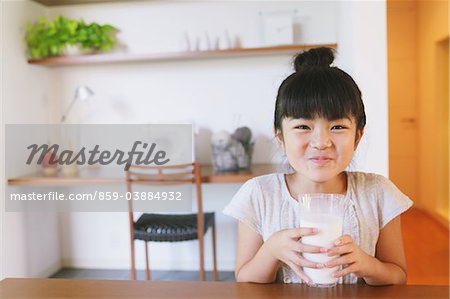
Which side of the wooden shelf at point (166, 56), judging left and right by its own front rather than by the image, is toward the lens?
front

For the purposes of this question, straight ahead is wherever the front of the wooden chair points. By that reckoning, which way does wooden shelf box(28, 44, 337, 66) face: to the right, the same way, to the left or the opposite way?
the opposite way

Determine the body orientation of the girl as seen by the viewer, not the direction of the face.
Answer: toward the camera

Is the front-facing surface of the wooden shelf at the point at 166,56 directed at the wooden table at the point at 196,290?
yes

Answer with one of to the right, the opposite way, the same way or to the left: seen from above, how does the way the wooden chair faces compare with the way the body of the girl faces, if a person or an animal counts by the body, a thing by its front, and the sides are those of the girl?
the opposite way

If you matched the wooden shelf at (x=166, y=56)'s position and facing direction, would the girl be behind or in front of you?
in front

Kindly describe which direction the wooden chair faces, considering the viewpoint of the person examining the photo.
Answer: facing away from the viewer
